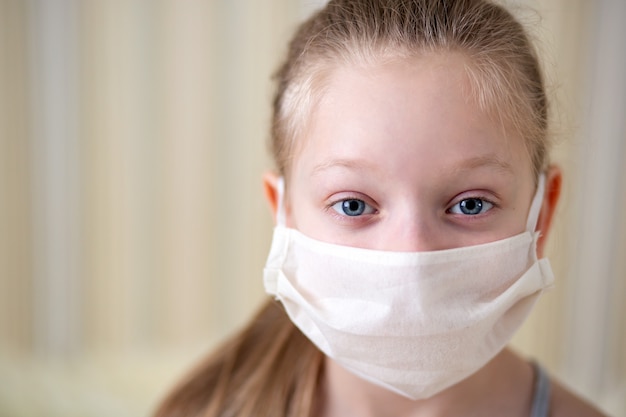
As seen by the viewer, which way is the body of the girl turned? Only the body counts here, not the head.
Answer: toward the camera

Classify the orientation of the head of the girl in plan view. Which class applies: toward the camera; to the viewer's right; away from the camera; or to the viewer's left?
toward the camera
